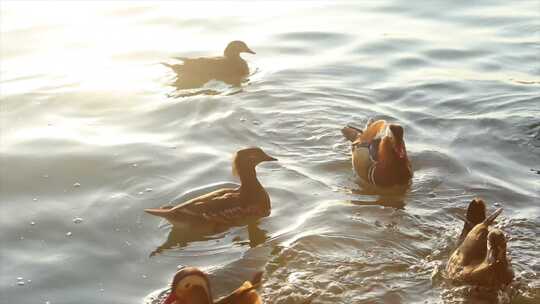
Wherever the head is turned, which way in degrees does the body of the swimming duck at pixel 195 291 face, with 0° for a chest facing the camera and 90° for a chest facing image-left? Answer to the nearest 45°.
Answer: approximately 90°

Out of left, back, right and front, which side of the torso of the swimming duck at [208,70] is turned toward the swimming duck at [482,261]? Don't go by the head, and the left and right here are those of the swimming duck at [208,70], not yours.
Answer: right

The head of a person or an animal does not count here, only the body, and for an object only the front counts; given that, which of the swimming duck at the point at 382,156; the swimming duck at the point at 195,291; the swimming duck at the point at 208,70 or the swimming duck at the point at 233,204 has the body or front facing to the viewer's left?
the swimming duck at the point at 195,291

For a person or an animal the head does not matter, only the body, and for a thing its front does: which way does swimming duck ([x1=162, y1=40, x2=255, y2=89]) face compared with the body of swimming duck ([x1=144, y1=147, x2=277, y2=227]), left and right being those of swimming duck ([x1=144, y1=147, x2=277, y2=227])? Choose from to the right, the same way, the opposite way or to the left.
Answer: the same way

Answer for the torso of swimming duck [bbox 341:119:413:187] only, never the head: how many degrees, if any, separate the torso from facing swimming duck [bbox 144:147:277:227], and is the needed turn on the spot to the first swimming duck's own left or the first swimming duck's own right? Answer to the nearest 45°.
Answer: approximately 90° to the first swimming duck's own right

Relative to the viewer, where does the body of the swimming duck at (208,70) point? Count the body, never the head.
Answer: to the viewer's right

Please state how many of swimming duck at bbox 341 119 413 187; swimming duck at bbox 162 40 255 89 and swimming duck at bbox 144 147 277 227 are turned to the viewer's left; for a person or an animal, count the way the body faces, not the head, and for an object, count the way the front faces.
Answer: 0

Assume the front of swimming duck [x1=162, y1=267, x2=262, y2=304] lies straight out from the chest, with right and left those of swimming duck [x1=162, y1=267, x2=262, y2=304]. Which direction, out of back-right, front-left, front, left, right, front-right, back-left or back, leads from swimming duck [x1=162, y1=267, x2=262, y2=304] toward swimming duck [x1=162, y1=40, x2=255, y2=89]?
right

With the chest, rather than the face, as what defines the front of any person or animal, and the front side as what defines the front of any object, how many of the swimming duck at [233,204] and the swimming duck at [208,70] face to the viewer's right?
2

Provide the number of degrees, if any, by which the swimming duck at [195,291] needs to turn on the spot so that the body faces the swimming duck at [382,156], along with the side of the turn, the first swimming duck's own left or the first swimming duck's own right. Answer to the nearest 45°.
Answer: approximately 135° to the first swimming duck's own right

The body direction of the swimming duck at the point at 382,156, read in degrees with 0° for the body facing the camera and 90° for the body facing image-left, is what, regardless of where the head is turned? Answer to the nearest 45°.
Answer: approximately 315°

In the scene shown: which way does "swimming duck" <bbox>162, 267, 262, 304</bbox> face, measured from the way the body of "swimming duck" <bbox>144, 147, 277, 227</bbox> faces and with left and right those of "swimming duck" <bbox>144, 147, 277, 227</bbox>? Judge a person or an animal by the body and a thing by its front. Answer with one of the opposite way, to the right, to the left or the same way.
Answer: the opposite way

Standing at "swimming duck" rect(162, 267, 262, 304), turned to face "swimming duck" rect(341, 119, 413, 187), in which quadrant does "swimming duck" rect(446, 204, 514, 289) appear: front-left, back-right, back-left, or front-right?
front-right

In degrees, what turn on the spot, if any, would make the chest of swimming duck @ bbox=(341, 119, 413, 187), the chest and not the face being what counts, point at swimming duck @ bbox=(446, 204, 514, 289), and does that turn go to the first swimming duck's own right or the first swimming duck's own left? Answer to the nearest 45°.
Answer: approximately 45° to the first swimming duck's own right

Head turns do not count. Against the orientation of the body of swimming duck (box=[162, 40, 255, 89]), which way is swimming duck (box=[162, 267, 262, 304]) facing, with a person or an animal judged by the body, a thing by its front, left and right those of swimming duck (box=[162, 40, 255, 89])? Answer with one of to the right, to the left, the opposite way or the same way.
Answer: the opposite way

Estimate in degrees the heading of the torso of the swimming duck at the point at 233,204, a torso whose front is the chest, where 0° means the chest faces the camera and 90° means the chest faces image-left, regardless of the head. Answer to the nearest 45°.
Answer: approximately 270°

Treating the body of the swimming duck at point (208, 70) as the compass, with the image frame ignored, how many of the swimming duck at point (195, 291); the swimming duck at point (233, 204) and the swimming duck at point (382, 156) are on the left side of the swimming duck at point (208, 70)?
0

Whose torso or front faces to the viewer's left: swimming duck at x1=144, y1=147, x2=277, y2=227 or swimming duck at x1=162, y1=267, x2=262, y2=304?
swimming duck at x1=162, y1=267, x2=262, y2=304
